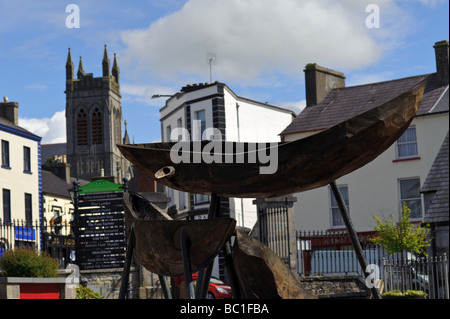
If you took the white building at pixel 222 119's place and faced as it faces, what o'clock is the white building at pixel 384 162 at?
the white building at pixel 384 162 is roughly at 9 o'clock from the white building at pixel 222 119.

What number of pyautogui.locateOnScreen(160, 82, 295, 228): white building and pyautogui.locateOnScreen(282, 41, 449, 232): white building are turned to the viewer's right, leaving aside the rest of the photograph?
0

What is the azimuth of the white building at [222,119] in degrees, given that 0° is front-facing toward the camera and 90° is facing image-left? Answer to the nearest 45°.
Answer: approximately 45°

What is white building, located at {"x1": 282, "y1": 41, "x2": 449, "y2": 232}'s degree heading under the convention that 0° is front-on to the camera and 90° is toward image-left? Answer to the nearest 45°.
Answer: approximately 45°

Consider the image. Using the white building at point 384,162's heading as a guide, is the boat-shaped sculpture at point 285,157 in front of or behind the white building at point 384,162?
in front

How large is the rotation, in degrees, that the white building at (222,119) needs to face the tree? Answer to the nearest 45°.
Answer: approximately 45° to its left

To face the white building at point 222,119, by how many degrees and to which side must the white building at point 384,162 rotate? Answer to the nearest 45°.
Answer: approximately 90° to its right
